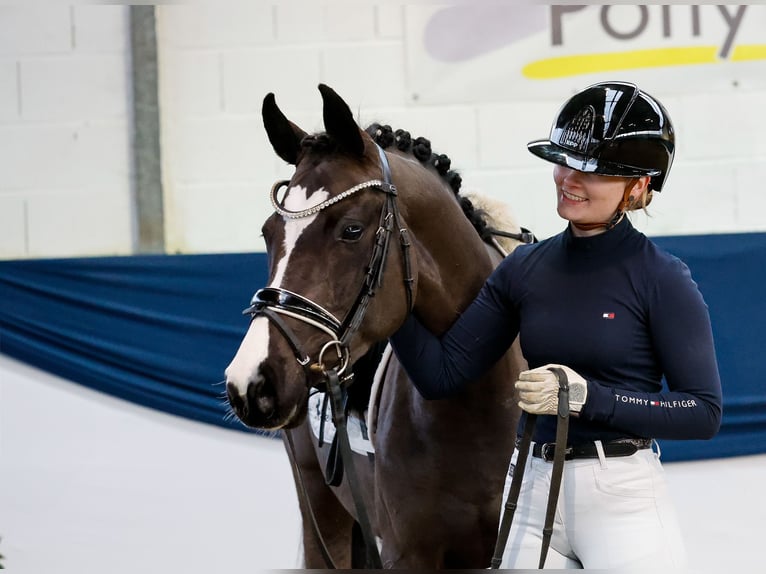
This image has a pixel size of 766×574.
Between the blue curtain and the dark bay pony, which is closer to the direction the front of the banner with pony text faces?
the dark bay pony

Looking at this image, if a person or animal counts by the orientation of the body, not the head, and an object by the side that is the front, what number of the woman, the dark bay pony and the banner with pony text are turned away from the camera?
0

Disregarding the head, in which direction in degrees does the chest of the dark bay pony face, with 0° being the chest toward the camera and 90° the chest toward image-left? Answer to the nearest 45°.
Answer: approximately 45°

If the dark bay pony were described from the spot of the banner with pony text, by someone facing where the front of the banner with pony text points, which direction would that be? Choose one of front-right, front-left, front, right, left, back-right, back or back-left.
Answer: front

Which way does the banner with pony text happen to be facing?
toward the camera

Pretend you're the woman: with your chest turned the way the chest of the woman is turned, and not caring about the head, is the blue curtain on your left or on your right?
on your right

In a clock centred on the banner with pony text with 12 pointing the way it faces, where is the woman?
The woman is roughly at 12 o'clock from the banner with pony text.

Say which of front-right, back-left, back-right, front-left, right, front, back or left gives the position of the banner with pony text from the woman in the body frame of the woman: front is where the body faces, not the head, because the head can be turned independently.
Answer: back-right
